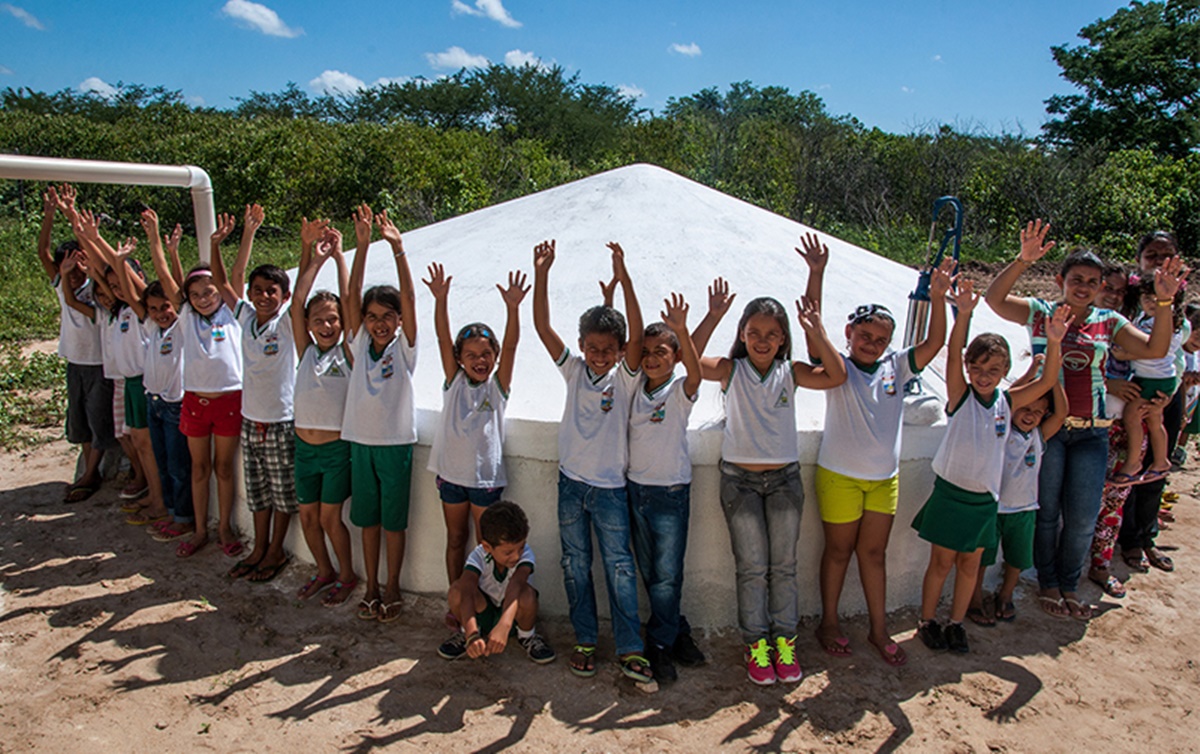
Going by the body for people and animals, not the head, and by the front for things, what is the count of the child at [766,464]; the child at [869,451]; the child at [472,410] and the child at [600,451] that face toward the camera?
4

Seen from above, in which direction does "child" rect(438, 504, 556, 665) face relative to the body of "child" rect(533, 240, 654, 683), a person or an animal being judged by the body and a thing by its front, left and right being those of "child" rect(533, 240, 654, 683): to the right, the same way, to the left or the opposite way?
the same way

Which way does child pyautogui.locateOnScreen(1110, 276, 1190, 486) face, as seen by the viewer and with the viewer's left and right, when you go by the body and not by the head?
facing the viewer and to the left of the viewer

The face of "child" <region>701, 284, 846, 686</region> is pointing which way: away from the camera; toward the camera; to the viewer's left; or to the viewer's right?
toward the camera

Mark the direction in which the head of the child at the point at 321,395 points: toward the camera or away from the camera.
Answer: toward the camera

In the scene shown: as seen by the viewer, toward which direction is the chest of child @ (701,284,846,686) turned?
toward the camera

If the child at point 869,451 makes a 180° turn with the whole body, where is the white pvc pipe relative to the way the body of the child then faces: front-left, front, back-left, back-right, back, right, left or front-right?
left

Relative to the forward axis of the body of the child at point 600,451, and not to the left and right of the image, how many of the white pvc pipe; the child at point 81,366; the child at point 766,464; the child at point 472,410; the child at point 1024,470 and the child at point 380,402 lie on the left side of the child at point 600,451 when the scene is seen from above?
2

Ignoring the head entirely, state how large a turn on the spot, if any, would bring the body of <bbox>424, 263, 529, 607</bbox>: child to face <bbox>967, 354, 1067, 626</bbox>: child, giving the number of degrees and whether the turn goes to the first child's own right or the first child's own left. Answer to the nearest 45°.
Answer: approximately 90° to the first child's own left

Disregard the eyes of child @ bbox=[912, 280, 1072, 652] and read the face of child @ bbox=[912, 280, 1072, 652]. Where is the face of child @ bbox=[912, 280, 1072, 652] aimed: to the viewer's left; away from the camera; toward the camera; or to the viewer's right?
toward the camera

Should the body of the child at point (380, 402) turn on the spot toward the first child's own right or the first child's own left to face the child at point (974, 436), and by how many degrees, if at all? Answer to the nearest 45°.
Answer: approximately 90° to the first child's own left

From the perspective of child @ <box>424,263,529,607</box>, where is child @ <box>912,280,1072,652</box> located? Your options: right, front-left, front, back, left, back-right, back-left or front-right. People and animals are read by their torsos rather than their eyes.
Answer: left

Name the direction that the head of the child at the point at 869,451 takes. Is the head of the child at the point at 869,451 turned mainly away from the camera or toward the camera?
toward the camera

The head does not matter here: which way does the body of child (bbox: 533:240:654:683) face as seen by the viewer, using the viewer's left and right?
facing the viewer

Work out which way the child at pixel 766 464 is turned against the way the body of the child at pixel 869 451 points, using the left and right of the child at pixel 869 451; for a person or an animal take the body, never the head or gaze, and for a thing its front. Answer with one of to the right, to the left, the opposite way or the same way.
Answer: the same way

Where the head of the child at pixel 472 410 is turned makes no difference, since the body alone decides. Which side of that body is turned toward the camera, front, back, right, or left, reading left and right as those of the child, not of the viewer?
front

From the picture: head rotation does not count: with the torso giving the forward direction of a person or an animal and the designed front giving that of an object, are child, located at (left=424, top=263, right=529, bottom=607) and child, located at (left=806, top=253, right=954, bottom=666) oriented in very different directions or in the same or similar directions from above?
same or similar directions

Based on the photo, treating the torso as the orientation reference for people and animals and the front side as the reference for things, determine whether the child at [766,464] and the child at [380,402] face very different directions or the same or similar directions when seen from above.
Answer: same or similar directions
